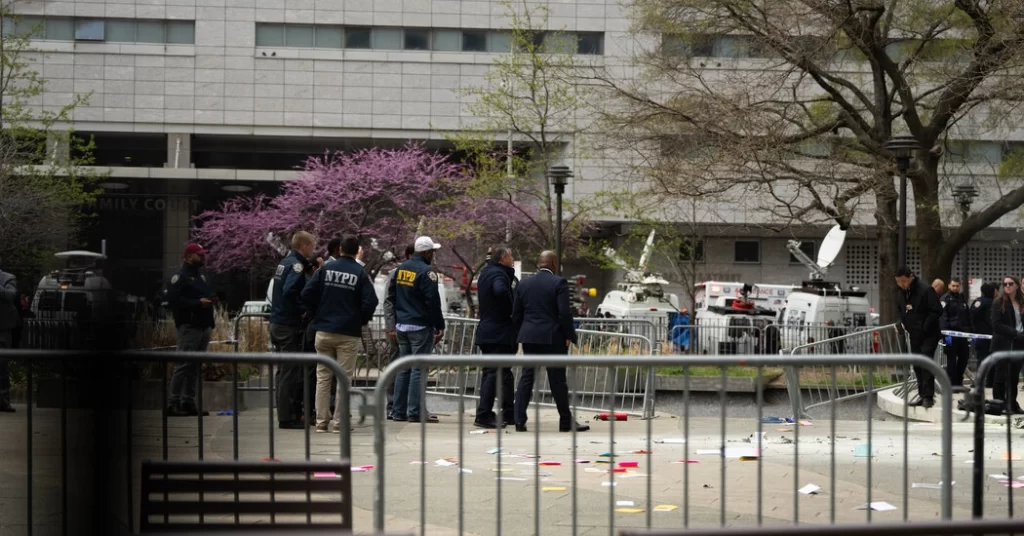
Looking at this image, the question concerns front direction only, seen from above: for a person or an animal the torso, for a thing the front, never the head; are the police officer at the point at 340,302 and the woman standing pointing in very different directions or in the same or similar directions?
very different directions

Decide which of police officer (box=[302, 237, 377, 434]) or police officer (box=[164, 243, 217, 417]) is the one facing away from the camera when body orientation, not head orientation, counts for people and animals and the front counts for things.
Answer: police officer (box=[302, 237, 377, 434])

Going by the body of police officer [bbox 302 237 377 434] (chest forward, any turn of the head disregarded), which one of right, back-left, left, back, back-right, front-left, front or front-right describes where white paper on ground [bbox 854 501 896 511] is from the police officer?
back-right

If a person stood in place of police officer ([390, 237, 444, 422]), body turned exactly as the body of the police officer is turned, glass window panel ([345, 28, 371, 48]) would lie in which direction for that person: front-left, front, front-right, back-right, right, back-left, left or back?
front-left

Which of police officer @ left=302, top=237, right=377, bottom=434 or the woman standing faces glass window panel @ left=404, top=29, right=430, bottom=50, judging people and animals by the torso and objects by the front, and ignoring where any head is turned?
the police officer

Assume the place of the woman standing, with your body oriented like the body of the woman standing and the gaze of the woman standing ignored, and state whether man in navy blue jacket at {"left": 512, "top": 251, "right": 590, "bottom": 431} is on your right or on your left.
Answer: on your right

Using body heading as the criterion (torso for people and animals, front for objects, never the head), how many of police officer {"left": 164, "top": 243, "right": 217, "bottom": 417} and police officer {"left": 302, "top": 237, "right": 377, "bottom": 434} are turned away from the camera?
1

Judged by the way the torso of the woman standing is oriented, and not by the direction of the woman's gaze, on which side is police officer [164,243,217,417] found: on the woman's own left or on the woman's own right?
on the woman's own right

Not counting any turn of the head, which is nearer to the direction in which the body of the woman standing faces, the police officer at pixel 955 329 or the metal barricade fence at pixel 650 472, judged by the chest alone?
the metal barricade fence

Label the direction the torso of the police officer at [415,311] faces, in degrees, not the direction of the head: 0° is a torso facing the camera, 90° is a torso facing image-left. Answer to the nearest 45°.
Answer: approximately 225°

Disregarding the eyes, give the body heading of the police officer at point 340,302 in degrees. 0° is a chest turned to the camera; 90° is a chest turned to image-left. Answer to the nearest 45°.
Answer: approximately 180°

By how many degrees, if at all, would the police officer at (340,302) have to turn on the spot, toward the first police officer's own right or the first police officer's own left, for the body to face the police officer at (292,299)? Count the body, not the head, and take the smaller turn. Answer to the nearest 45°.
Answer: approximately 45° to the first police officer's own left

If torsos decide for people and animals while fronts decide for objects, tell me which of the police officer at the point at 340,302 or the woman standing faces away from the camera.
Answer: the police officer

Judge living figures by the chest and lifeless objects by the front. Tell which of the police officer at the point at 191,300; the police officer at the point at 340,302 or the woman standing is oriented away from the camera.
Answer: the police officer at the point at 340,302
